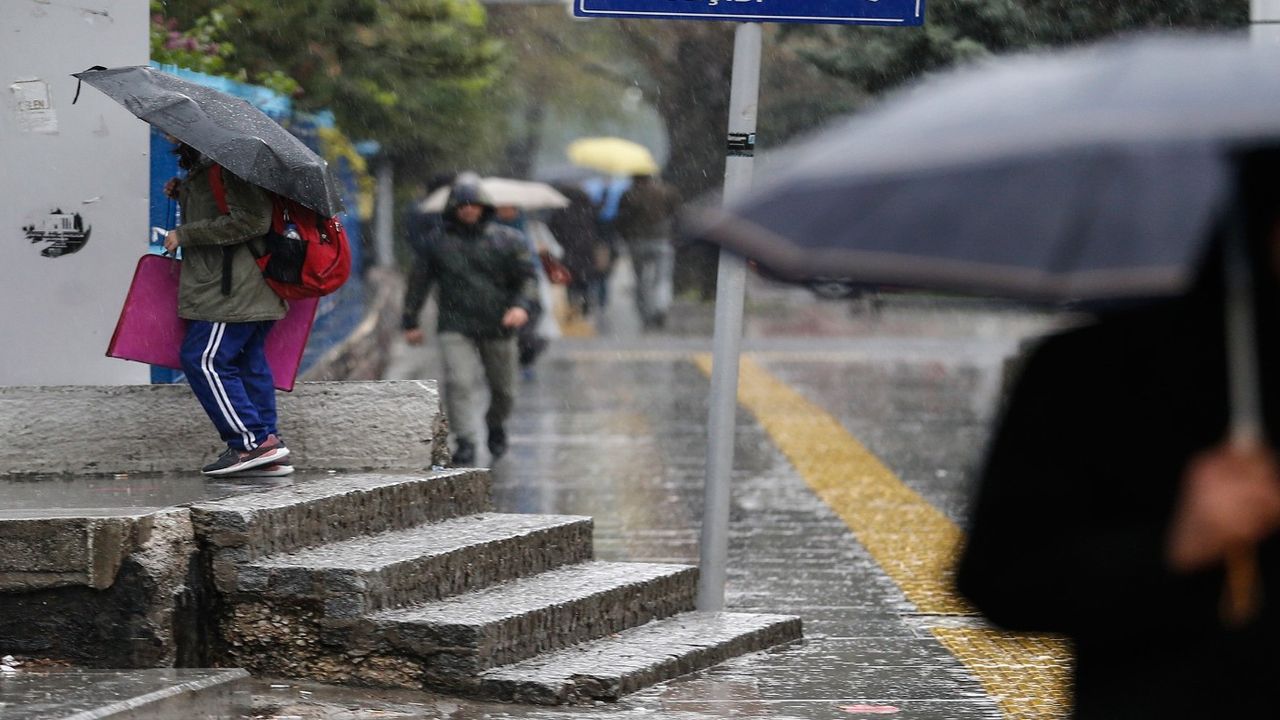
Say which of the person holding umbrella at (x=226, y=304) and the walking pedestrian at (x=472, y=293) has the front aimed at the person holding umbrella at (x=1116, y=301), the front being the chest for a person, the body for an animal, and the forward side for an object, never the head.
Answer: the walking pedestrian

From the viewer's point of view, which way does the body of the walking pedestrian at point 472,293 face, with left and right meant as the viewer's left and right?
facing the viewer

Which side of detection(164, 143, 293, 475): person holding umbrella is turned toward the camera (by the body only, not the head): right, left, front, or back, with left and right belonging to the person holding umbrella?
left

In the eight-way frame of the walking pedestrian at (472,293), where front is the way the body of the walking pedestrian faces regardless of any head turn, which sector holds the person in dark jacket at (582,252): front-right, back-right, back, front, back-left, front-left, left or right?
back

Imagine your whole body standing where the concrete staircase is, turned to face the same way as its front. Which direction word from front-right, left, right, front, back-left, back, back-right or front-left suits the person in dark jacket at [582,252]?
back-left

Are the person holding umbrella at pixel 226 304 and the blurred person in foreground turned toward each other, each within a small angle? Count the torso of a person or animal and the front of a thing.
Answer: no

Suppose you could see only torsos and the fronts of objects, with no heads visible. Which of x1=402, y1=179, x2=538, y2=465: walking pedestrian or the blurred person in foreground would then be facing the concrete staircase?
the walking pedestrian

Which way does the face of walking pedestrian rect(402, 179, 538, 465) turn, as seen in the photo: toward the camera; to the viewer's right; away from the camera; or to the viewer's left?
toward the camera

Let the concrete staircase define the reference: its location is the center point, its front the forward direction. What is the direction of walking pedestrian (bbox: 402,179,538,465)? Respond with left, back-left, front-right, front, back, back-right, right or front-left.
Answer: back-left

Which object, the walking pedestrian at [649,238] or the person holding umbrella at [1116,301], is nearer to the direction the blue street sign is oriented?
the person holding umbrella

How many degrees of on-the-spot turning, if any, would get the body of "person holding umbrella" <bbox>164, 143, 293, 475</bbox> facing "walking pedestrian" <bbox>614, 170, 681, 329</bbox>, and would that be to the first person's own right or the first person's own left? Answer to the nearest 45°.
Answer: approximately 90° to the first person's own right

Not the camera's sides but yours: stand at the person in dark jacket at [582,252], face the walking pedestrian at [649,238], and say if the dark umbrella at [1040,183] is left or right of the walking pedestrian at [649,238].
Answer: right
